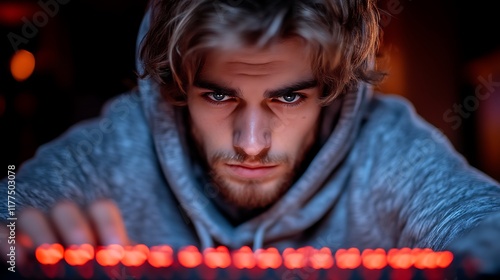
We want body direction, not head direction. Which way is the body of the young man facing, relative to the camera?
toward the camera

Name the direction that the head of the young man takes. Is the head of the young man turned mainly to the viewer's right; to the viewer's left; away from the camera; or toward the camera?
toward the camera
